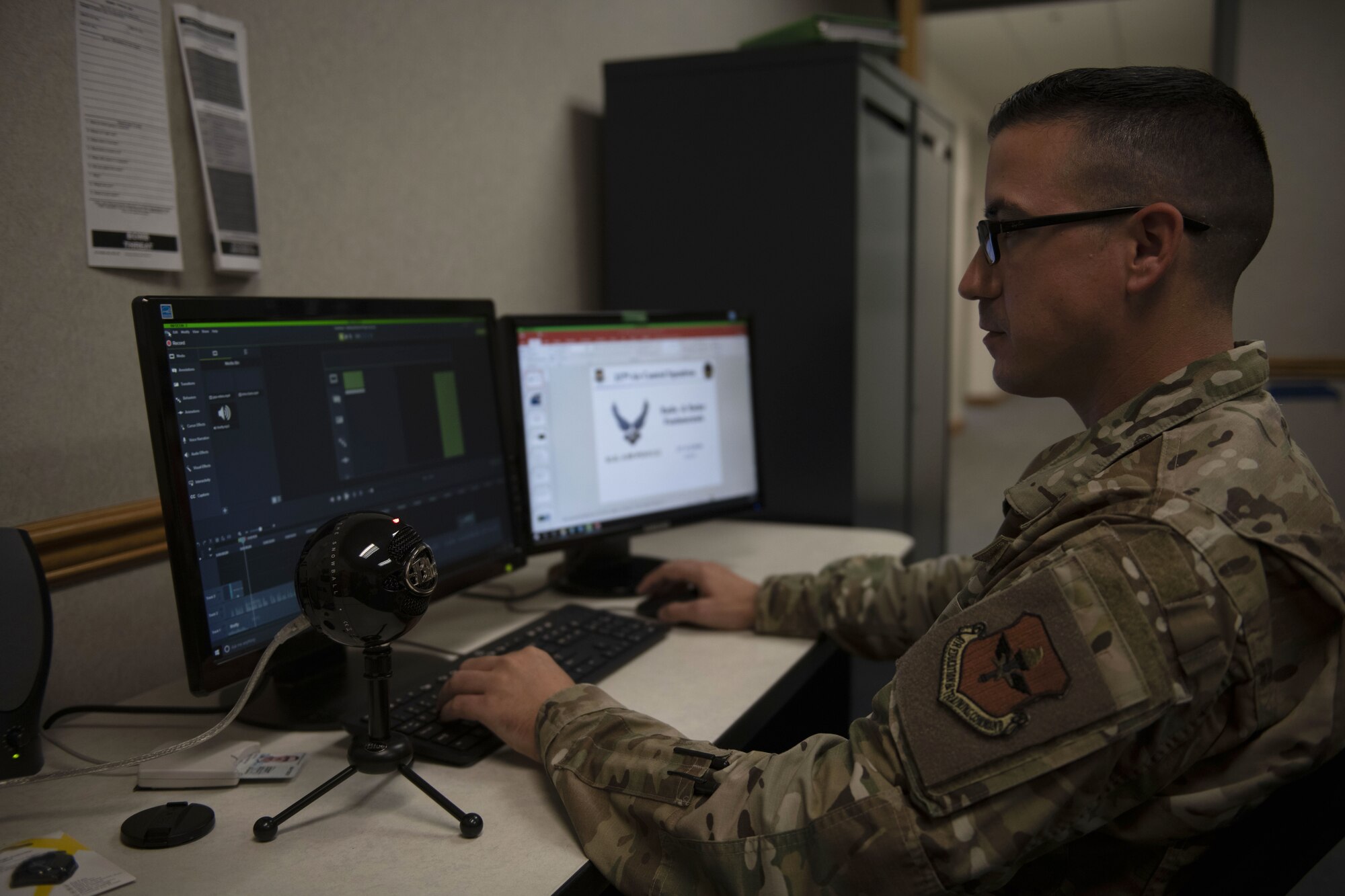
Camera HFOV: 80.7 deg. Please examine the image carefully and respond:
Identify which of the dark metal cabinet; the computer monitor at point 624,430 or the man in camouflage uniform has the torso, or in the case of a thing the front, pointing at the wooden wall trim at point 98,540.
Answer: the man in camouflage uniform

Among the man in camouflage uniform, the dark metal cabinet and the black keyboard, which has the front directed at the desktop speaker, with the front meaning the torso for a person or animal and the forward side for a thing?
the man in camouflage uniform

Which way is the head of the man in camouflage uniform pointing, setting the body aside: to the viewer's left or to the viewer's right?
to the viewer's left

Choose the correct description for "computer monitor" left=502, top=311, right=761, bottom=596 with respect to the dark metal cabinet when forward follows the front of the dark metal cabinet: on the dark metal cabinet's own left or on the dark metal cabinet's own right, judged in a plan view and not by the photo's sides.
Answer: on the dark metal cabinet's own right

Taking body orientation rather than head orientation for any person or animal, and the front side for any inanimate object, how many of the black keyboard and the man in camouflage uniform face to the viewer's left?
1

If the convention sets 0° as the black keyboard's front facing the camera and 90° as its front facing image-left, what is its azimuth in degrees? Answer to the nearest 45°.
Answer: approximately 315°

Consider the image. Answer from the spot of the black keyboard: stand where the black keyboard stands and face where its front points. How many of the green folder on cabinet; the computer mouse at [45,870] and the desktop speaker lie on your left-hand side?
1

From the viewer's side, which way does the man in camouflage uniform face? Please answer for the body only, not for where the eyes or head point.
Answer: to the viewer's left
